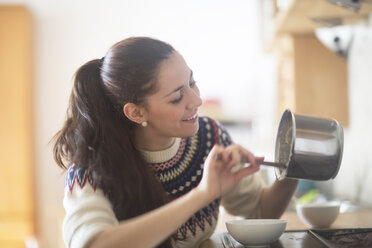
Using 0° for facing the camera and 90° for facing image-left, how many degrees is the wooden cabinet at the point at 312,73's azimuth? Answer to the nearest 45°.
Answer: approximately 90°

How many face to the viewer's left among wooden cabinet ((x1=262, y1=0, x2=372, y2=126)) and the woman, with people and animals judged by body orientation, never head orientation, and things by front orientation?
1

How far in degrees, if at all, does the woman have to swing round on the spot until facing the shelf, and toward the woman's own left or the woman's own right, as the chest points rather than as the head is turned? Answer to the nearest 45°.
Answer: approximately 90° to the woman's own left

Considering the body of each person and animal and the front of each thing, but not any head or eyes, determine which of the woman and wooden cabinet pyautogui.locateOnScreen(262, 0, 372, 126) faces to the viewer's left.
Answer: the wooden cabinet

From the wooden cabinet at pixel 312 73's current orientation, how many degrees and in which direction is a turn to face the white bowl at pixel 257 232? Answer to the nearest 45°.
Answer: approximately 90° to its left

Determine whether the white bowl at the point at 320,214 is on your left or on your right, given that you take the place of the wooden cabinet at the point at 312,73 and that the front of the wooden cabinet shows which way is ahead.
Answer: on your left

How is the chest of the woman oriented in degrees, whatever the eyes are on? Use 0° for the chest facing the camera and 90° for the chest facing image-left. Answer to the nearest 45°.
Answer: approximately 315°
